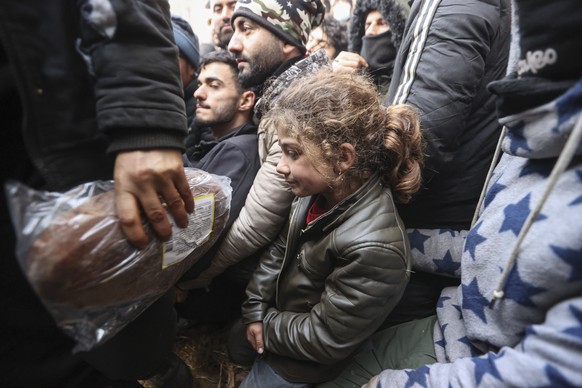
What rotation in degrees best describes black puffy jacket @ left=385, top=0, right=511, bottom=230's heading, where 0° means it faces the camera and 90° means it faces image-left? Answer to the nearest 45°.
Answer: approximately 90°

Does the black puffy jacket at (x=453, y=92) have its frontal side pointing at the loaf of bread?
no

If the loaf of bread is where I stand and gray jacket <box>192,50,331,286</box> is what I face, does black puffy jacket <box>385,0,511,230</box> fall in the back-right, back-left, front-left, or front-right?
front-right

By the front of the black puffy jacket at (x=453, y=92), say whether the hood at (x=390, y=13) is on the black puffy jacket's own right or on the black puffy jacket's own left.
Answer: on the black puffy jacket's own right

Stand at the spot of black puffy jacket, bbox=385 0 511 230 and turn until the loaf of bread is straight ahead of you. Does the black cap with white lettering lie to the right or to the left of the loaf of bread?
left
